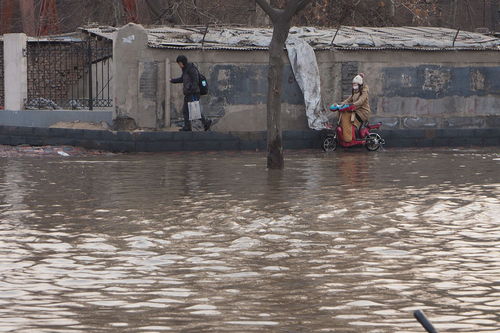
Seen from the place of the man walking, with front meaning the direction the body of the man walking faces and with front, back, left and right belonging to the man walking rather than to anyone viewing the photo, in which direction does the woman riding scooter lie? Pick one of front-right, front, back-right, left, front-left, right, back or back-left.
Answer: back

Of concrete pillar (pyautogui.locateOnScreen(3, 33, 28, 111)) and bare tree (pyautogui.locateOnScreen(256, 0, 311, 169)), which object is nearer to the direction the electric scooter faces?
the concrete pillar

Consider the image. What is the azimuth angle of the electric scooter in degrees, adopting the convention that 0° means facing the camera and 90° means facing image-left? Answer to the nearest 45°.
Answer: approximately 90°

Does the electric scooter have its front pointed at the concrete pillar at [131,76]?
yes

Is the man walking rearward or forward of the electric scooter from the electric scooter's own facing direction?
forward

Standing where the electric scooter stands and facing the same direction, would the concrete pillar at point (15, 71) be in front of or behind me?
in front

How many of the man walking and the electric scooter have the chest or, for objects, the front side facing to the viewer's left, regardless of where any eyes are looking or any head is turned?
2

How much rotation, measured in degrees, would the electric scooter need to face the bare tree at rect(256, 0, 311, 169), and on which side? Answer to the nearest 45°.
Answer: approximately 90° to its left

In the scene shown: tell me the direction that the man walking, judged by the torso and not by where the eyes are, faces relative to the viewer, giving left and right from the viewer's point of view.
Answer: facing to the left of the viewer

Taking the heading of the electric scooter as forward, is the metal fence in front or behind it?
in front
